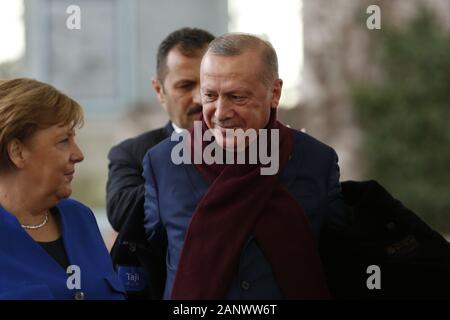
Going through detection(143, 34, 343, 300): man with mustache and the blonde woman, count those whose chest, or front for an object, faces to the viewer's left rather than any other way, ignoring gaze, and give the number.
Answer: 0

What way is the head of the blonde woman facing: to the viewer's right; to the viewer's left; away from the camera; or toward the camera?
to the viewer's right

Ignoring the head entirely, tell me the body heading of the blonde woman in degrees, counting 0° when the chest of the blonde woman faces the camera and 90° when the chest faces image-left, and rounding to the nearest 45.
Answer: approximately 315°

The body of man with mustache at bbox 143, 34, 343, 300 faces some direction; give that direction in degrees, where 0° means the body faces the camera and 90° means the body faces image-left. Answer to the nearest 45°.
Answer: approximately 0°

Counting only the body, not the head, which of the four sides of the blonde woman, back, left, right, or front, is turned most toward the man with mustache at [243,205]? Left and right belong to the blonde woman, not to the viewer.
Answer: front

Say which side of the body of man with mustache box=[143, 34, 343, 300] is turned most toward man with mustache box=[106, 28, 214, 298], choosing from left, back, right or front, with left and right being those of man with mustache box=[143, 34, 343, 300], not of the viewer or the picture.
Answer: back

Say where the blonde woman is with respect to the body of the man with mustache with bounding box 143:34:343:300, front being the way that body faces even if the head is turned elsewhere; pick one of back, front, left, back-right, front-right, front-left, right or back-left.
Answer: right

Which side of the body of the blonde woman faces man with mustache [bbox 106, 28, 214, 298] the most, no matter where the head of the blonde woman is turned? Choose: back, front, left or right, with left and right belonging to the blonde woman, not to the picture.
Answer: left

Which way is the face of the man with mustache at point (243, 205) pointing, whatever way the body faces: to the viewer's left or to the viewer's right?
to the viewer's left

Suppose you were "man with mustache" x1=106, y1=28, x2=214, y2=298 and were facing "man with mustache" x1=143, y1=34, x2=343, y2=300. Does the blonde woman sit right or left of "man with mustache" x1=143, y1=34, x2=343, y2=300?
right
